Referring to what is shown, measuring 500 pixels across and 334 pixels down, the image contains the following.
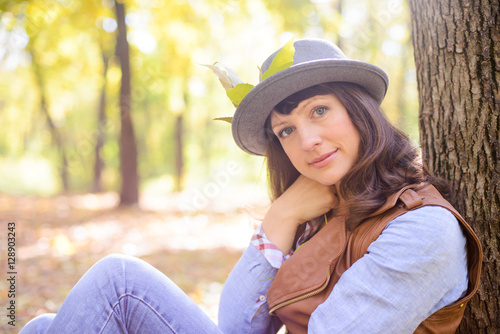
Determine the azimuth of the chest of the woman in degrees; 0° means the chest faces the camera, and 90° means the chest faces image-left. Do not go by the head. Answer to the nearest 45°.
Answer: approximately 45°
